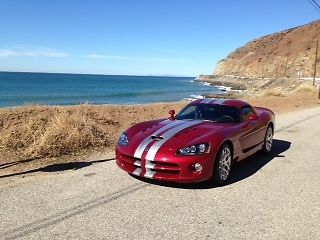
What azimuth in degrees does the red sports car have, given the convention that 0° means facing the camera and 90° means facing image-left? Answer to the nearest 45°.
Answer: approximately 45°
